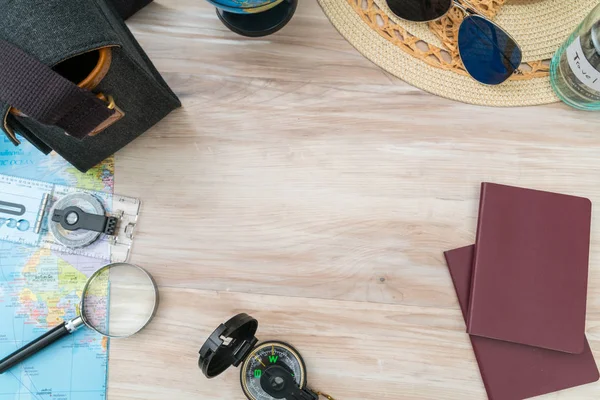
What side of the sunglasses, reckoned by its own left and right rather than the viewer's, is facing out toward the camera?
front
